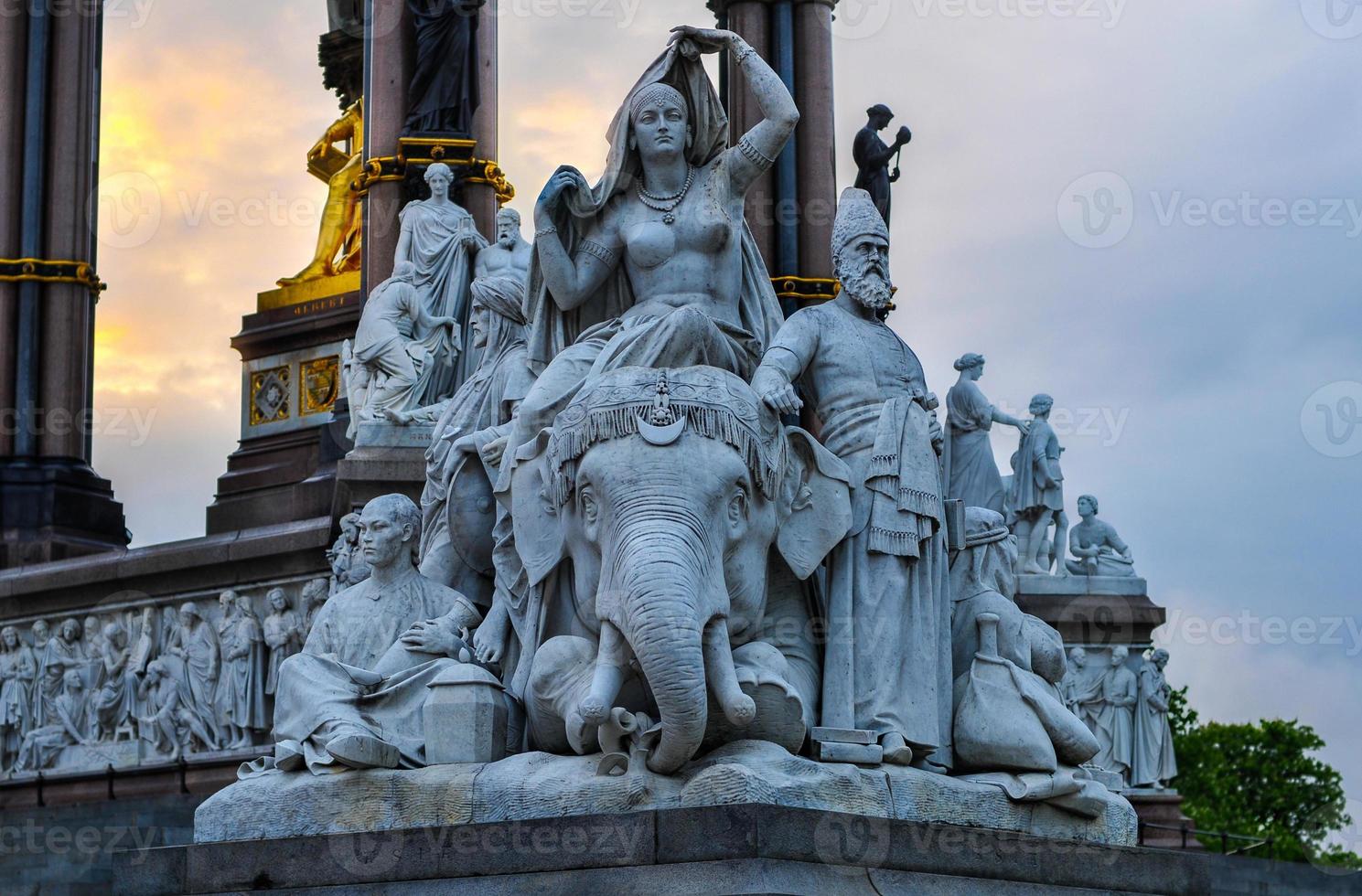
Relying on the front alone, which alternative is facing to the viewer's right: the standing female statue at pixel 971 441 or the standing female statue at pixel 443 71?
the standing female statue at pixel 971 441

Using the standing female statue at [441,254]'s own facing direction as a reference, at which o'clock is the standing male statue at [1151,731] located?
the standing male statue at [1151,731] is roughly at 8 o'clock from the standing female statue at [441,254].

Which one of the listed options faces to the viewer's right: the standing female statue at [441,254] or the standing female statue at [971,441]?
the standing female statue at [971,441]

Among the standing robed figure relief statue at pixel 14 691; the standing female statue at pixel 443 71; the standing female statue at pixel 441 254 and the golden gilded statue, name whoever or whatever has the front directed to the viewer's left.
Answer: the golden gilded statue

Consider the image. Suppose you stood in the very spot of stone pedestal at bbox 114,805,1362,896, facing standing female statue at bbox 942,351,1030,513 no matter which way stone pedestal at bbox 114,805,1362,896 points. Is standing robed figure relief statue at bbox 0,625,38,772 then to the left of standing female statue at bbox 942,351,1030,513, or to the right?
left

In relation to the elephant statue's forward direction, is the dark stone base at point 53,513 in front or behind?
behind

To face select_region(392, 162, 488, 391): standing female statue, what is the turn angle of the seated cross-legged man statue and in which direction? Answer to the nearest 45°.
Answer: approximately 135° to its right

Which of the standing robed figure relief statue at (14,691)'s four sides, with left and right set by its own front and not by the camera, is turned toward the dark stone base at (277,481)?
left

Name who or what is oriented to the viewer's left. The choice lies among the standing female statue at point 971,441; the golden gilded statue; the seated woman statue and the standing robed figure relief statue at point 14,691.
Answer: the golden gilded statue
